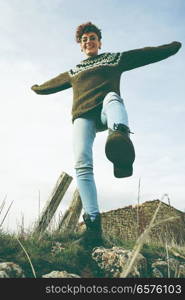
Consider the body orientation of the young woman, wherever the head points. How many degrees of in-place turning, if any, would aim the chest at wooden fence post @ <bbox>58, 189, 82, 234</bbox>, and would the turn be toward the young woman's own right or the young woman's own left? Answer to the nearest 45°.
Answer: approximately 180°

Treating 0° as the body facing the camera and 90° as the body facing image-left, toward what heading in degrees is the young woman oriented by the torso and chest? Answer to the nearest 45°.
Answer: approximately 0°

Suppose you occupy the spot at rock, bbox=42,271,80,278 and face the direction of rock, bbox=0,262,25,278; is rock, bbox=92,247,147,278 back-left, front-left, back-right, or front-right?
back-right

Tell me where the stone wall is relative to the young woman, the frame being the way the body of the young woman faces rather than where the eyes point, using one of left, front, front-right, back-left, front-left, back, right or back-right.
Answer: back

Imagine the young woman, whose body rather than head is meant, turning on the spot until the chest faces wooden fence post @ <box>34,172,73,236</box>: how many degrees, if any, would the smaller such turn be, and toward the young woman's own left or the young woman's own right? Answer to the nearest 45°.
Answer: approximately 135° to the young woman's own right
